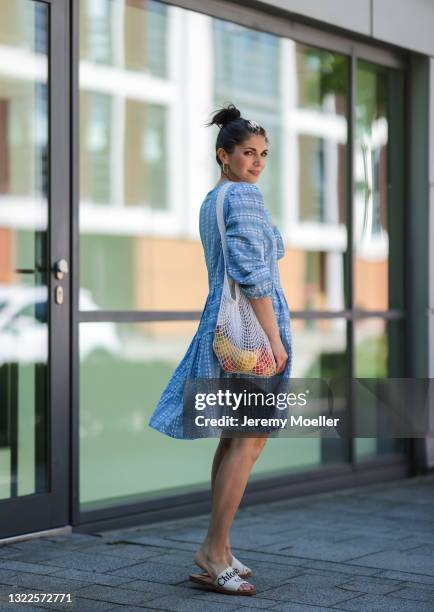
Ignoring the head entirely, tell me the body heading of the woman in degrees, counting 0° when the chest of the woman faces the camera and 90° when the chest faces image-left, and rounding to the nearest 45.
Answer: approximately 270°

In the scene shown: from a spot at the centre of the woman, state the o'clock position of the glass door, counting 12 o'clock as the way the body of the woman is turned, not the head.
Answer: The glass door is roughly at 8 o'clock from the woman.
